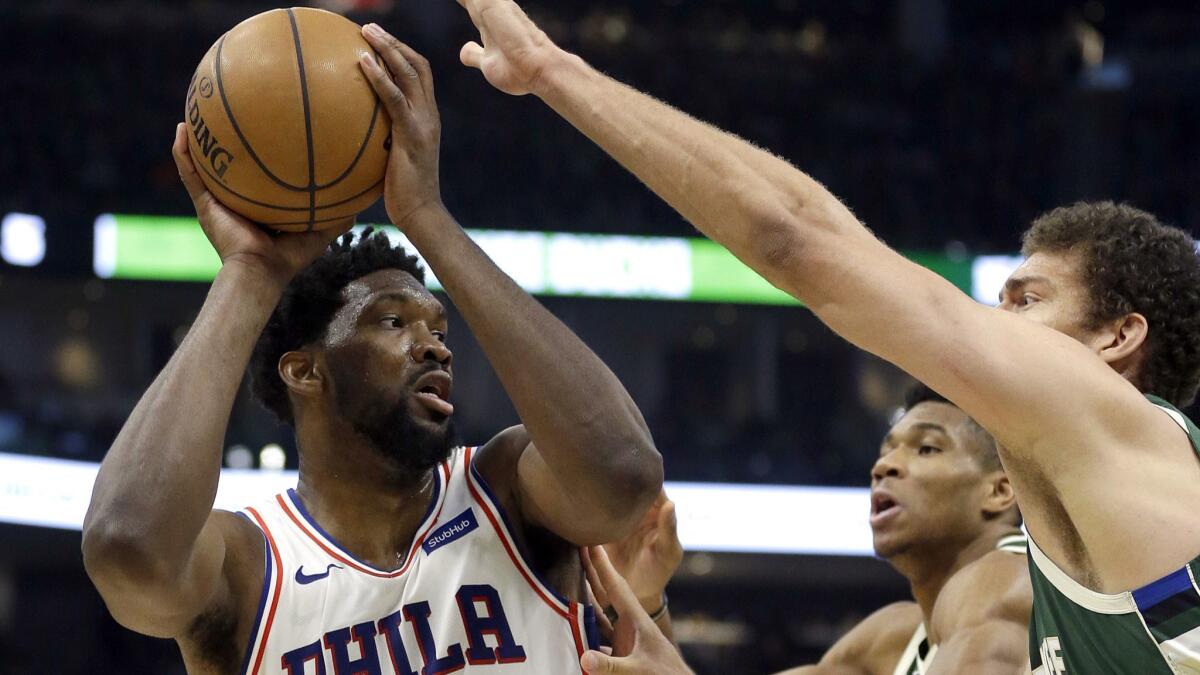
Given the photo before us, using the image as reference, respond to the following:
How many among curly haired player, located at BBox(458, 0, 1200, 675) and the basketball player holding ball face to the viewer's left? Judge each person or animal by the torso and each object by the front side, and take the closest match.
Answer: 1

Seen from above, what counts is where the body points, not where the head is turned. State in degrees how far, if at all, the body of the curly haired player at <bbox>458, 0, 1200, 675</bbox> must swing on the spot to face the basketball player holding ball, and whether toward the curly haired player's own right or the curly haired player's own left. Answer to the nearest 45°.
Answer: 0° — they already face them

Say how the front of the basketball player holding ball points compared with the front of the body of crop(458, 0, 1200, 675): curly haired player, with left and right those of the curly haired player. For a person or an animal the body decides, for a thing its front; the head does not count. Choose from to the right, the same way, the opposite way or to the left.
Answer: to the left

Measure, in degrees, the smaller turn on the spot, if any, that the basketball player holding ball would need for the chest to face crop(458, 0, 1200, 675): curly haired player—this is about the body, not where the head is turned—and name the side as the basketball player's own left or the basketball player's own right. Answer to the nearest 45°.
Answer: approximately 45° to the basketball player's own left

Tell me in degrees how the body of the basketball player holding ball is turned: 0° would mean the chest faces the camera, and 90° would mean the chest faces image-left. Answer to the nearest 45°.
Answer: approximately 0°

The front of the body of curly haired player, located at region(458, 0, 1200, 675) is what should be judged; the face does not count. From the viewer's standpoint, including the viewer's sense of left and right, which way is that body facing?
facing to the left of the viewer
